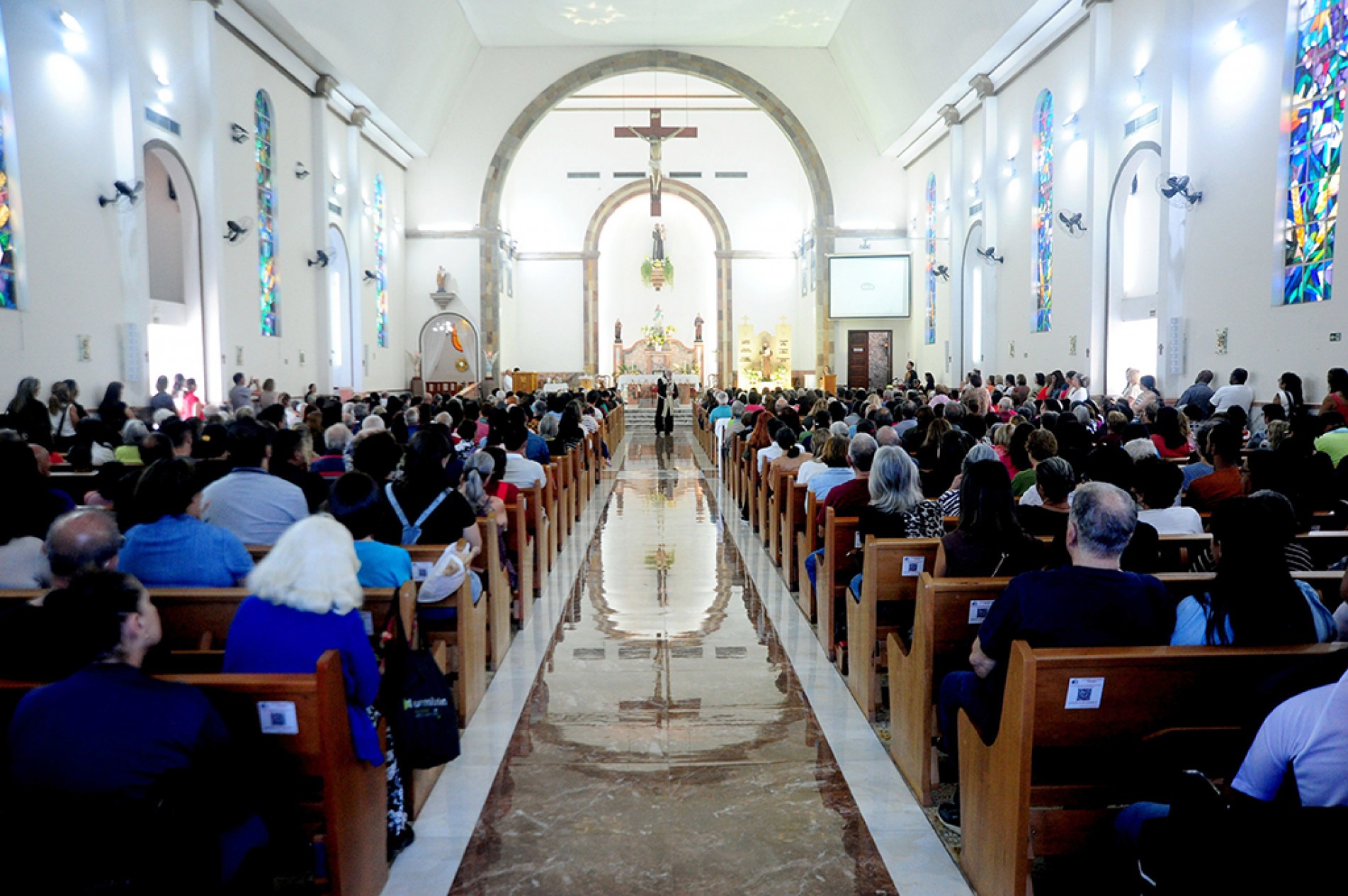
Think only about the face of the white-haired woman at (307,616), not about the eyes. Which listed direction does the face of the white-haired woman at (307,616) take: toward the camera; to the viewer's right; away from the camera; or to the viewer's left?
away from the camera

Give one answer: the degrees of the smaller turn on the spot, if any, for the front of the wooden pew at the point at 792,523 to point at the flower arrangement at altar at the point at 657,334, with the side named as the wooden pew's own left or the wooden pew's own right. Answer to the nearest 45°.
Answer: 0° — it already faces it

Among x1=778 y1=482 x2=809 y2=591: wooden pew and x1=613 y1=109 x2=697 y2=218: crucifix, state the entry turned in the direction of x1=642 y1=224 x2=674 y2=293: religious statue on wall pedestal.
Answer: the wooden pew

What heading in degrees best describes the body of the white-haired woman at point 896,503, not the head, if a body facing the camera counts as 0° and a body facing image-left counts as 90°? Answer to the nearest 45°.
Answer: approximately 180°

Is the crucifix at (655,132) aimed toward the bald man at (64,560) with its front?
yes

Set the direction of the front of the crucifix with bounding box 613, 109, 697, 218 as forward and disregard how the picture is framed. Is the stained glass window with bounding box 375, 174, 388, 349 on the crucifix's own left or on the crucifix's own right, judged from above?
on the crucifix's own right

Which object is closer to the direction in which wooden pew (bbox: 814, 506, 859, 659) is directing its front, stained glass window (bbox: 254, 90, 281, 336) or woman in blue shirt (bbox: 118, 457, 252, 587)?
the stained glass window

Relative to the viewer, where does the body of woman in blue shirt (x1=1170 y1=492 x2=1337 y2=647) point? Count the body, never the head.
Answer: away from the camera

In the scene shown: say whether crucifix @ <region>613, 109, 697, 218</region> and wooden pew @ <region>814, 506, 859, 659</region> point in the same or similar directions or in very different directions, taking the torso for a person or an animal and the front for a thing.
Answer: very different directions

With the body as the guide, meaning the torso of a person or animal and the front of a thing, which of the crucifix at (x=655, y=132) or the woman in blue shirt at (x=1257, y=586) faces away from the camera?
the woman in blue shirt

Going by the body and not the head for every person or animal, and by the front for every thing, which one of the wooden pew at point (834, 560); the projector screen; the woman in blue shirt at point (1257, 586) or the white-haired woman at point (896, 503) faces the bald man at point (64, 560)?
the projector screen

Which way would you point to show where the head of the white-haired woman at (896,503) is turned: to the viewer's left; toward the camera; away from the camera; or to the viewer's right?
away from the camera

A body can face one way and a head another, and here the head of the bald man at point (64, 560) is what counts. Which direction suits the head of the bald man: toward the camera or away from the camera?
away from the camera

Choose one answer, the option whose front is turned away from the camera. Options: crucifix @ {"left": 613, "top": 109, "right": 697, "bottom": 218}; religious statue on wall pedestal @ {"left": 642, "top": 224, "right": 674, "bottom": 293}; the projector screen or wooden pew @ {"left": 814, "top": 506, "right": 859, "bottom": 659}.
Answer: the wooden pew

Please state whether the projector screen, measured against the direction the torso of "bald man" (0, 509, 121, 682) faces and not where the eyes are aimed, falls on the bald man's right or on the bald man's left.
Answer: on the bald man's right

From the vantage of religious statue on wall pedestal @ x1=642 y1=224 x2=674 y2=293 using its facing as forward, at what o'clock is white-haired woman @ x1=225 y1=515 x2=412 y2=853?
The white-haired woman is roughly at 12 o'clock from the religious statue on wall pedestal.

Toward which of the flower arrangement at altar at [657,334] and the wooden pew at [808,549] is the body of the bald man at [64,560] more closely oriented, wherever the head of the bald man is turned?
the flower arrangement at altar
